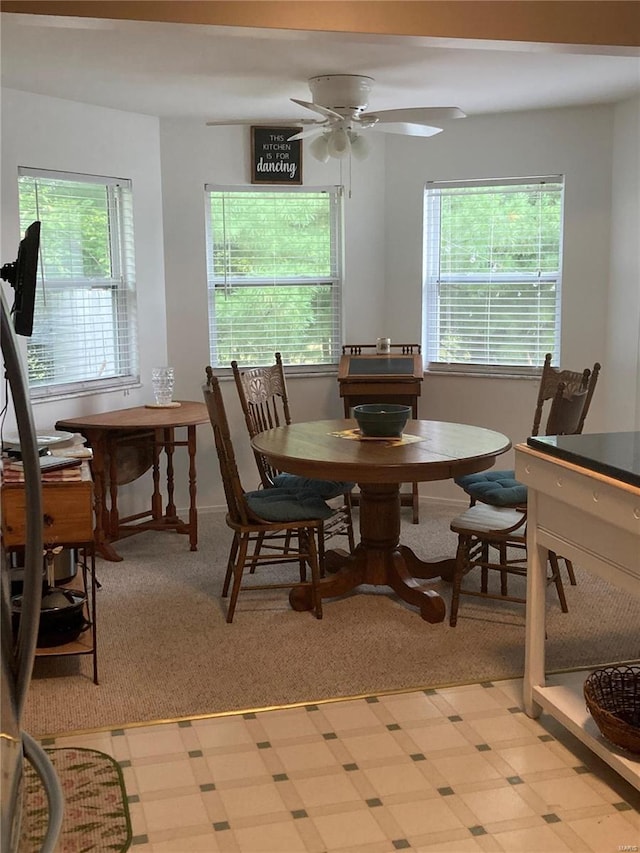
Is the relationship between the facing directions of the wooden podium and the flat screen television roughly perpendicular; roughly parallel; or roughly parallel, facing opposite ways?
roughly perpendicular

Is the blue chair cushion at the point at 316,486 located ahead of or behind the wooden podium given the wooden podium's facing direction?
ahead

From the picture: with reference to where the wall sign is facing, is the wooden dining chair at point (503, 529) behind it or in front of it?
in front

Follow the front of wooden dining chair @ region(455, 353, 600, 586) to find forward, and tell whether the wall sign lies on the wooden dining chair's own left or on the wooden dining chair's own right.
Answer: on the wooden dining chair's own right

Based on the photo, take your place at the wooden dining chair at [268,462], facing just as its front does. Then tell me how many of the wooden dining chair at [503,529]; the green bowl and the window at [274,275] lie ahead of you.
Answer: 2

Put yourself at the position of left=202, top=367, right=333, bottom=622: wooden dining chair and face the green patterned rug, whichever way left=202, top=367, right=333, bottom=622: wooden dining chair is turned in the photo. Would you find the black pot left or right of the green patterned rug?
right

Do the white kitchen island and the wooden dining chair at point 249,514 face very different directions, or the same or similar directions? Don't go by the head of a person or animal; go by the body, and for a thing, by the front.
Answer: very different directions

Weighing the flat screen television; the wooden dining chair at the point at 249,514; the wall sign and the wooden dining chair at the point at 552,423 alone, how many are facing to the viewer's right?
2

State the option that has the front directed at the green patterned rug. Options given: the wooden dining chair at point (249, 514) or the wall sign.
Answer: the wall sign

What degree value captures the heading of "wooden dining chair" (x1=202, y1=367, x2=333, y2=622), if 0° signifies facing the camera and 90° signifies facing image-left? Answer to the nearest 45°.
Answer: approximately 270°

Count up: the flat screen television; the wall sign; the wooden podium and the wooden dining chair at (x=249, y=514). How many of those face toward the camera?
2

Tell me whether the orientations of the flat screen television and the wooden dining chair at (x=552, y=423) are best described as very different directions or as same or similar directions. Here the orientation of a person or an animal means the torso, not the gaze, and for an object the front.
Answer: very different directions
